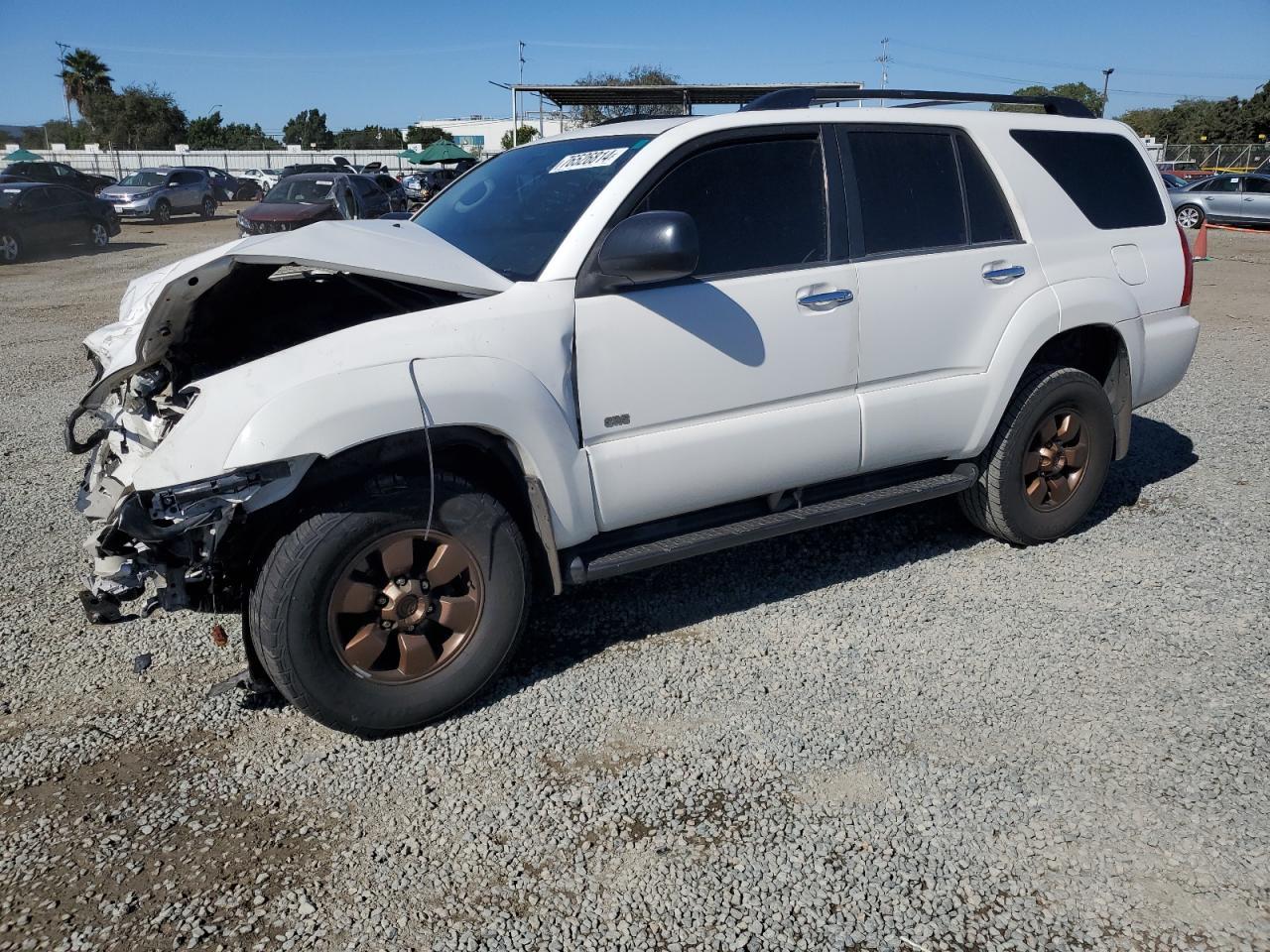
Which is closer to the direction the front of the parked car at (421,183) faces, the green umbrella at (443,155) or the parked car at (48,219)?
the parked car

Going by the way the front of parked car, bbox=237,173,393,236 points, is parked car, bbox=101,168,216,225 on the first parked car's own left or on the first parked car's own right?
on the first parked car's own right

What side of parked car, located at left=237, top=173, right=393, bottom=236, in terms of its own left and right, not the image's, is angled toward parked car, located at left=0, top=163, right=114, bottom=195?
right

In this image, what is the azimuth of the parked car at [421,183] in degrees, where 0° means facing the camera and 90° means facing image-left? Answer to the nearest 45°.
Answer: approximately 45°

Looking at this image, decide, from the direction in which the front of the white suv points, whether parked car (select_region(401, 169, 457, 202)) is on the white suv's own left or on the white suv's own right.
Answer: on the white suv's own right

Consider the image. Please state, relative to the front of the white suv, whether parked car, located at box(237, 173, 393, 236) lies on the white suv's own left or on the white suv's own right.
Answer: on the white suv's own right

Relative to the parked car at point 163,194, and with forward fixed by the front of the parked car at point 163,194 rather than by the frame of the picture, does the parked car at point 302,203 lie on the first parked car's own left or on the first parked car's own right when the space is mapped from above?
on the first parked car's own left

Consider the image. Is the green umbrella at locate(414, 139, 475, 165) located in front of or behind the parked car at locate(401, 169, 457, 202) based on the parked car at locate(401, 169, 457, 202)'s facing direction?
behind
